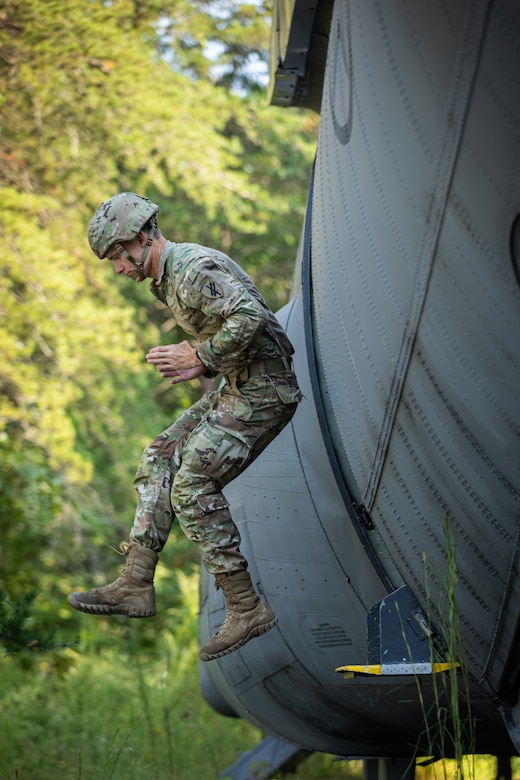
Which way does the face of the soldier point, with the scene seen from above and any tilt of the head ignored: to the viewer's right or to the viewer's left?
to the viewer's left

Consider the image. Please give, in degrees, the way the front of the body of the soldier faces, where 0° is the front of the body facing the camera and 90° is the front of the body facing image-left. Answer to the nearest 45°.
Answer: approximately 90°
